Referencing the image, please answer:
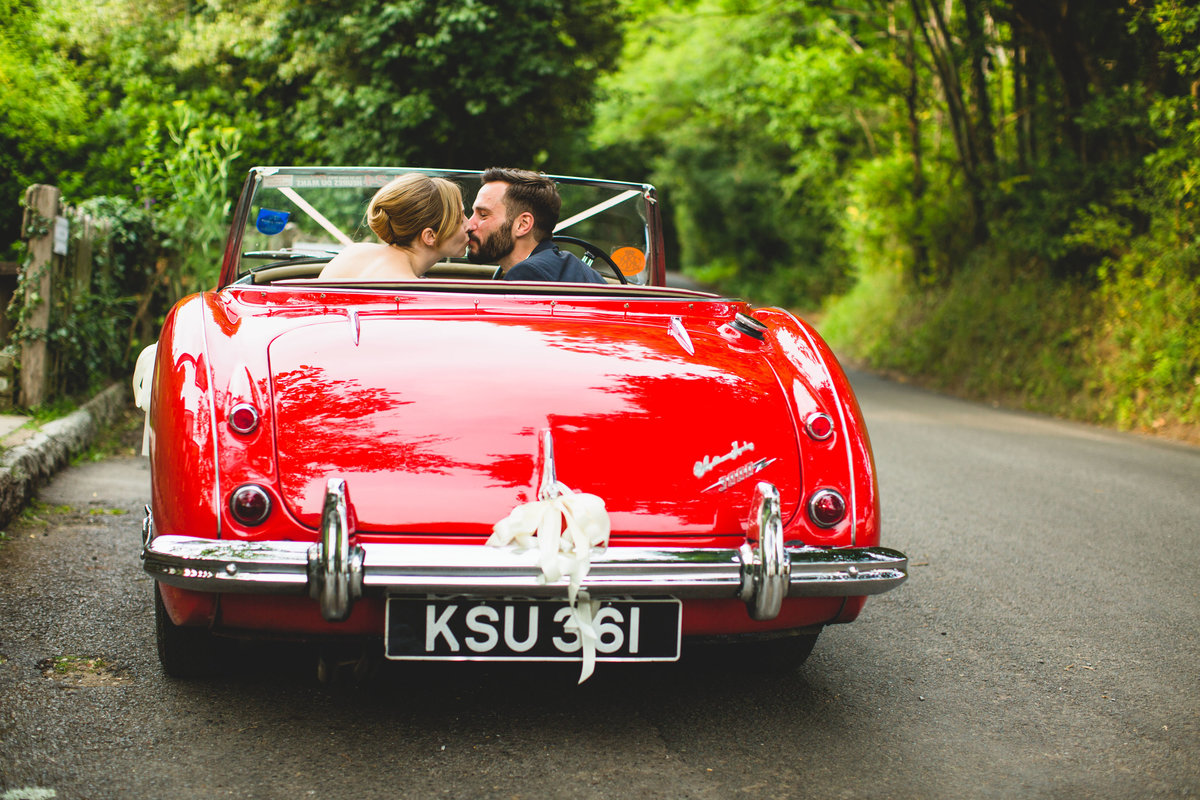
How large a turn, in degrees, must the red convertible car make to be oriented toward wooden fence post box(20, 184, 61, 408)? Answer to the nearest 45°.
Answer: approximately 45° to its left

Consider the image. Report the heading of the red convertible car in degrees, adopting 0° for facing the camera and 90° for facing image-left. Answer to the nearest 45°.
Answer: approximately 180°

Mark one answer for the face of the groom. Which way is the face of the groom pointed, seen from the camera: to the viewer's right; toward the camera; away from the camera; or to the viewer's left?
to the viewer's left
